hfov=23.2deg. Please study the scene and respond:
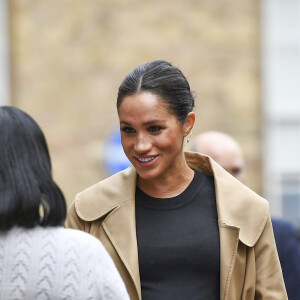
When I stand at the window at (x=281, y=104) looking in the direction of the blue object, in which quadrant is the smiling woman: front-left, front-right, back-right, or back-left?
front-left

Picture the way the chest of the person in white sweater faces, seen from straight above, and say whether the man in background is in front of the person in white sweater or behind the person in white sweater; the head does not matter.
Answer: in front

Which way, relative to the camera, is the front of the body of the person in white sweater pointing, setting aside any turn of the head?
away from the camera

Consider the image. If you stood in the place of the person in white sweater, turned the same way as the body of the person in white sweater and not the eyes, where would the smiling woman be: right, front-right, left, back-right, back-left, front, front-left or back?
front-right

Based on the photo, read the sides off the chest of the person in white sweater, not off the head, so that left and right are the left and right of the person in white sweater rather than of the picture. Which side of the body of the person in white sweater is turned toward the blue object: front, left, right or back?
front

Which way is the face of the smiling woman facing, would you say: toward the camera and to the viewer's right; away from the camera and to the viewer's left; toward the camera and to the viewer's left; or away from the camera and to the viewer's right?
toward the camera and to the viewer's left
